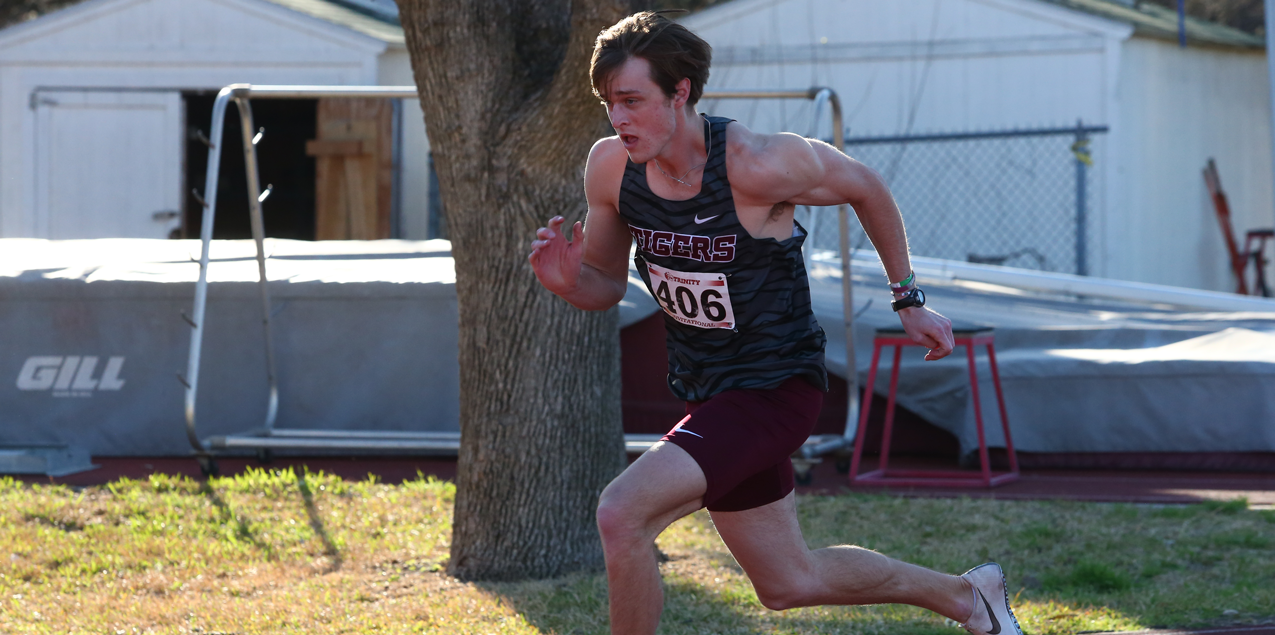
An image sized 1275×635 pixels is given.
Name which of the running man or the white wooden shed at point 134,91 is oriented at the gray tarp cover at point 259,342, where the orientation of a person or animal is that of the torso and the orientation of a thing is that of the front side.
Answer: the white wooden shed

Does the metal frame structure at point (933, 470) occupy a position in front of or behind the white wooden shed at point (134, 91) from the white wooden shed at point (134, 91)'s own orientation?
in front

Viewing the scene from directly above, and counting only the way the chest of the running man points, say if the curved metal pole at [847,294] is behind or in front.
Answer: behind

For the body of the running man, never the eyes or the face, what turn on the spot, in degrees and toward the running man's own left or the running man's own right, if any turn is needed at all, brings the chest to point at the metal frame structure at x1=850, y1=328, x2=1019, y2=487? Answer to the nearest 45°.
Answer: approximately 135° to the running man's own right

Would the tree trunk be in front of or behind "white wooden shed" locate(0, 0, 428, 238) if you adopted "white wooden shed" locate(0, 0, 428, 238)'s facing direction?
in front

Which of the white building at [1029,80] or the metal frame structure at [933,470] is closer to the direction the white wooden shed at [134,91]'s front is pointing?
the metal frame structure

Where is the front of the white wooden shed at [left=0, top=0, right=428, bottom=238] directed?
toward the camera

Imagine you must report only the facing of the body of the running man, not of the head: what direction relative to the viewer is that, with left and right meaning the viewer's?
facing the viewer and to the left of the viewer

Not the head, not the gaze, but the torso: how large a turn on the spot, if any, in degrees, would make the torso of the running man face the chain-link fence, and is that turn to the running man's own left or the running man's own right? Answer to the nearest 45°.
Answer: approximately 135° to the running man's own right

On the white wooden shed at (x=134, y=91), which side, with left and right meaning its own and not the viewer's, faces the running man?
front

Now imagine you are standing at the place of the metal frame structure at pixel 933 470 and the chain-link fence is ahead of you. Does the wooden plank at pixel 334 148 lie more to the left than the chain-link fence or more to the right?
left

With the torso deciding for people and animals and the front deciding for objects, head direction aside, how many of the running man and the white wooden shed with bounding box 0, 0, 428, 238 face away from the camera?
0

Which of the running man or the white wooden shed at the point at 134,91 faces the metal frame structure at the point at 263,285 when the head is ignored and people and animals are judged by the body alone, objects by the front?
the white wooden shed

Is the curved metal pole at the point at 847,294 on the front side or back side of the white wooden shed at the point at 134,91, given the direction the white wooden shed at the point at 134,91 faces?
on the front side

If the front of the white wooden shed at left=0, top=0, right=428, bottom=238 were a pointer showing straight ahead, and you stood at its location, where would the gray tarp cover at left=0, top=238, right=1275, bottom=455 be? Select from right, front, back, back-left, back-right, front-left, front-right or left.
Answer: front
